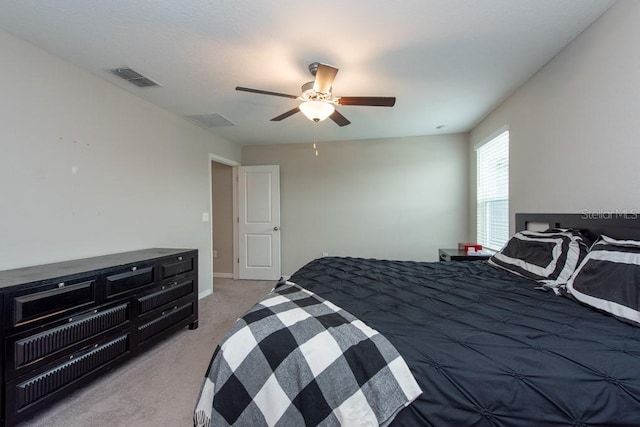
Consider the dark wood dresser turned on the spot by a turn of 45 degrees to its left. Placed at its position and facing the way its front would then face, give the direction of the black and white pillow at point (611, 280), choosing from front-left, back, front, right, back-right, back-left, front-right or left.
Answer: front-right

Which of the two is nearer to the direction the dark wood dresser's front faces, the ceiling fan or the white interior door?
the ceiling fan

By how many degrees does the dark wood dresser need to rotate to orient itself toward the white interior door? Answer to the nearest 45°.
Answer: approximately 90° to its left

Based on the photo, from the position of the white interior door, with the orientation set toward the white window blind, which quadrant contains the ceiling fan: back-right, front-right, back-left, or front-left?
front-right

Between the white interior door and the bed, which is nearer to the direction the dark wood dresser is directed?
the bed

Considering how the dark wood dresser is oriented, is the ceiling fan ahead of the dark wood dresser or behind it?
ahead

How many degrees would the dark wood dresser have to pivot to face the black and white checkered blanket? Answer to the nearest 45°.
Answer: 0° — it already faces it

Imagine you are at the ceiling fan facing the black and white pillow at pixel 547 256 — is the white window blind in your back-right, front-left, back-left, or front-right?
front-left

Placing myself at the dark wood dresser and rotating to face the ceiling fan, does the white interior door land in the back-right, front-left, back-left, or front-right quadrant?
front-left

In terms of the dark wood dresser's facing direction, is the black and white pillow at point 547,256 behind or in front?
in front

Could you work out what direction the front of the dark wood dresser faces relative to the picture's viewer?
facing the viewer and to the right of the viewer

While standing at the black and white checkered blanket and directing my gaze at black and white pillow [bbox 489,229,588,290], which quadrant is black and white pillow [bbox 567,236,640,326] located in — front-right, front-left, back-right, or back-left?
front-right

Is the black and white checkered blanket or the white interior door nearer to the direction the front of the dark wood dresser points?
the black and white checkered blanket

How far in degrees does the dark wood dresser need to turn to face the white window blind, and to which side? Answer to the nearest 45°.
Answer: approximately 45° to its left

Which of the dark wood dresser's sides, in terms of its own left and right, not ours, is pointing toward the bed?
front
